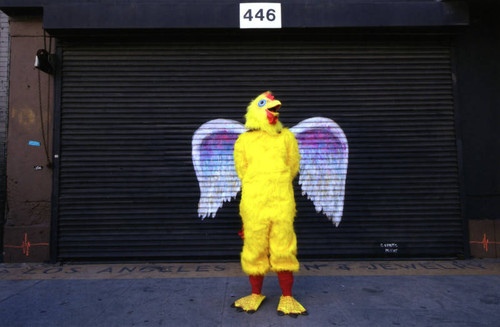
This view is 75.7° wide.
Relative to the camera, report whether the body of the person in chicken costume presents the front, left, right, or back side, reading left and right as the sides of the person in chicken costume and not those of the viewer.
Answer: front

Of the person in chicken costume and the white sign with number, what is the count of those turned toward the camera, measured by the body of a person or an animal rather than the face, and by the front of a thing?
2

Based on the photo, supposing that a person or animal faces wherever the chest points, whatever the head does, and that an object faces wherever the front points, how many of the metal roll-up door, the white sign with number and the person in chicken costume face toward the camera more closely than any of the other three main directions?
3

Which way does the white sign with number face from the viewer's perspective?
toward the camera

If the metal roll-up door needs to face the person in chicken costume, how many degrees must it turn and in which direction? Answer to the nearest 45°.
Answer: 0° — it already faces them

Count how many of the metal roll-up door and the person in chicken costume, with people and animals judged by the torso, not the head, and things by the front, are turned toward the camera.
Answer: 2

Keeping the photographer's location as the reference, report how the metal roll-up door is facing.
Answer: facing the viewer

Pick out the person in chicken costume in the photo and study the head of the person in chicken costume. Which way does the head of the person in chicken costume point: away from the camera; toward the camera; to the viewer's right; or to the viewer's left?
to the viewer's right
